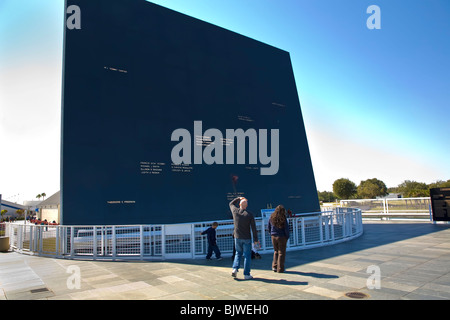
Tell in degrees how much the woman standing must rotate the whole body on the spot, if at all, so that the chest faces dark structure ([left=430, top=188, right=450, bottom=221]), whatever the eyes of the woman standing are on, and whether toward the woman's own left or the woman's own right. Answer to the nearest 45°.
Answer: approximately 45° to the woman's own right

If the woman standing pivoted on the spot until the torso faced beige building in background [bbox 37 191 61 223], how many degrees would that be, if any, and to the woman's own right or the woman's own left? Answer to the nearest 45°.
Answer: approximately 45° to the woman's own left

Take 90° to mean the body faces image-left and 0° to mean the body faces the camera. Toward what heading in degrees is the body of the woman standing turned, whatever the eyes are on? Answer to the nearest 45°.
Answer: approximately 180°

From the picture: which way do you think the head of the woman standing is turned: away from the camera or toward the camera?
away from the camera

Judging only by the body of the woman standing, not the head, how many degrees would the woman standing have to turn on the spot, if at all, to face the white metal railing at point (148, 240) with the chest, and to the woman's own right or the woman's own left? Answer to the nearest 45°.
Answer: approximately 45° to the woman's own left
